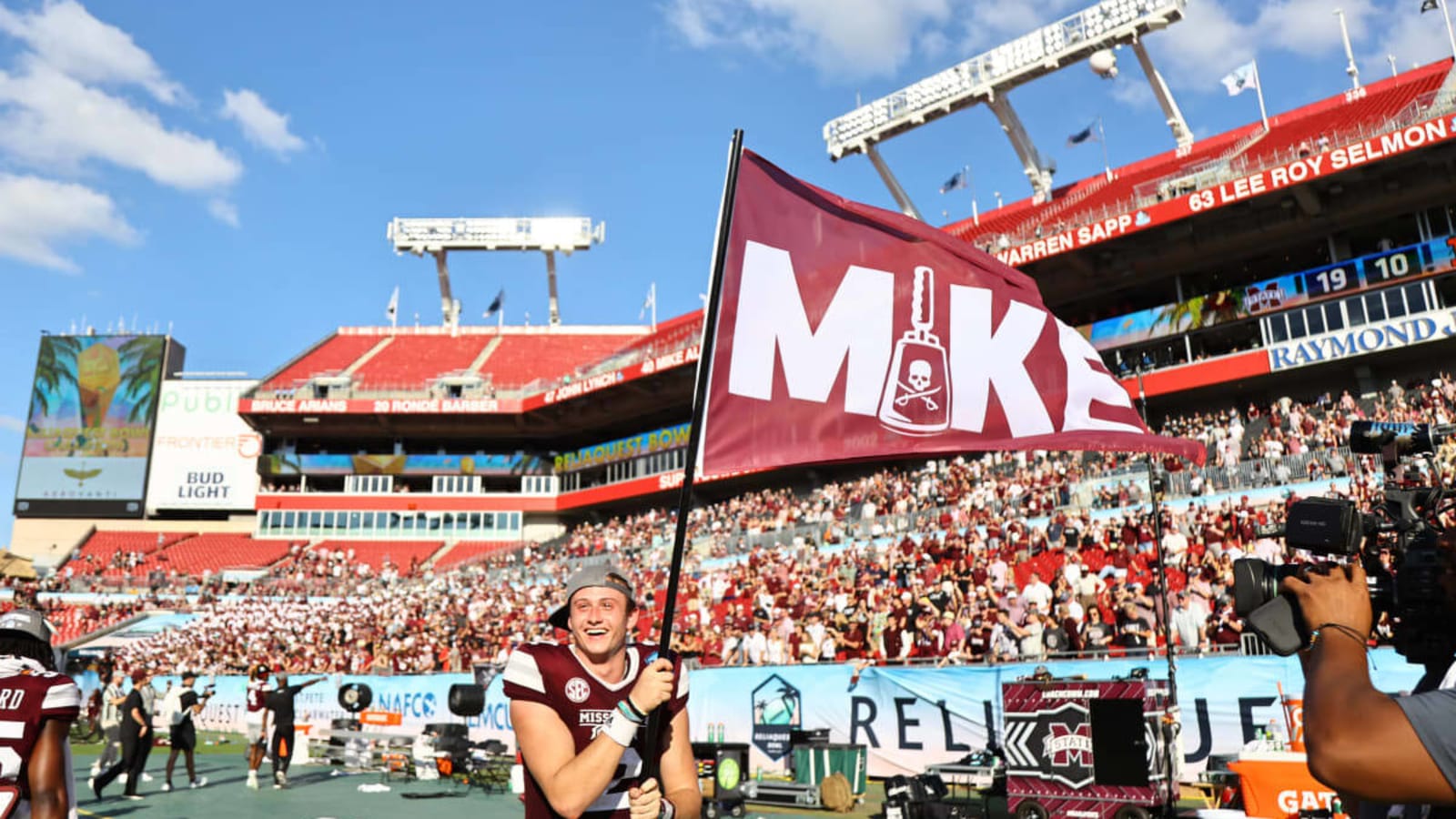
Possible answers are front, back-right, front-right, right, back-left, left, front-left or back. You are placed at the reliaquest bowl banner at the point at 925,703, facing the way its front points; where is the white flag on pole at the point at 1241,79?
back-left

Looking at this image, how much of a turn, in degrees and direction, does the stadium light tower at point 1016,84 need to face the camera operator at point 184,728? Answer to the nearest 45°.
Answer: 0° — it already faces them

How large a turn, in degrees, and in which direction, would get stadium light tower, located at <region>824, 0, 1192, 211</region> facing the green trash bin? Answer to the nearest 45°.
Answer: approximately 45° to its left

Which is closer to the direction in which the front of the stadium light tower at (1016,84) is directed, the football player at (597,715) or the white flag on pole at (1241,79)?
the football player

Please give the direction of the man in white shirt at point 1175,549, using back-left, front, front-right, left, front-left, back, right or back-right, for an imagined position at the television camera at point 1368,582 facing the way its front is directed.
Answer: right

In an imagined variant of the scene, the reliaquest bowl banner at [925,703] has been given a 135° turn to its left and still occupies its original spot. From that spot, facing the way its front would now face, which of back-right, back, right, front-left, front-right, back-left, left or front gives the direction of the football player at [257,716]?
back-left

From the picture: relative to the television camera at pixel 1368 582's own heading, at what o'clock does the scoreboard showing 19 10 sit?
The scoreboard showing 19 10 is roughly at 3 o'clock from the television camera.

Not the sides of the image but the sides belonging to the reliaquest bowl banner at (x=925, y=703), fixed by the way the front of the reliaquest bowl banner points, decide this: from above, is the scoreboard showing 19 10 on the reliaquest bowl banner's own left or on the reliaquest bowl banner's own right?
on the reliaquest bowl banner's own left

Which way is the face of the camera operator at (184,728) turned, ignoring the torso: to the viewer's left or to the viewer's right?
to the viewer's right

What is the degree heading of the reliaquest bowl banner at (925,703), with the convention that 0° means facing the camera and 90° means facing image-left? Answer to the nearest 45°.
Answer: approximately 0°

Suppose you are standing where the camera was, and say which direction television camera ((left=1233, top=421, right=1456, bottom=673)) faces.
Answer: facing to the left of the viewer

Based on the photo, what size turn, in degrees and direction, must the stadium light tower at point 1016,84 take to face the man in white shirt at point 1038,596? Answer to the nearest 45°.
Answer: approximately 45° to its left

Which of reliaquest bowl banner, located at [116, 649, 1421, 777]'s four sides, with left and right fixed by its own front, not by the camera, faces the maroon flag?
front

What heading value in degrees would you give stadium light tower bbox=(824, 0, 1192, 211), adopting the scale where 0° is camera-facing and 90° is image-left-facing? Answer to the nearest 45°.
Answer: approximately 45°

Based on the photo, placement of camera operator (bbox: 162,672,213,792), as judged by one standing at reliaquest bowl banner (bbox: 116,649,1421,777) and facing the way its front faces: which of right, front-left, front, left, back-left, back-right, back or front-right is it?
right
